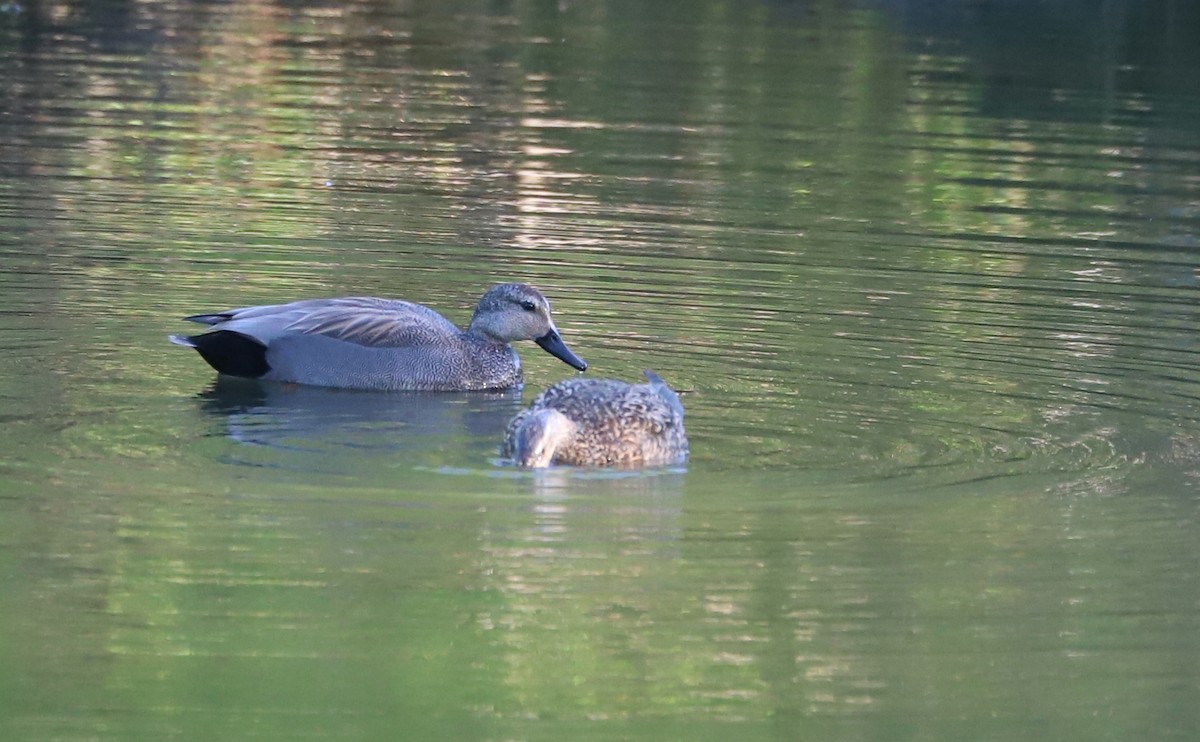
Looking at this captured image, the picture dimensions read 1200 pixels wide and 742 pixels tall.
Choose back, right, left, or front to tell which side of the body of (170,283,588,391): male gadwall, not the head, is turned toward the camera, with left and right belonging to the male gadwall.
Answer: right

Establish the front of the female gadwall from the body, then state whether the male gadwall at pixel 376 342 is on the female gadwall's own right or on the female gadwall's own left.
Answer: on the female gadwall's own right

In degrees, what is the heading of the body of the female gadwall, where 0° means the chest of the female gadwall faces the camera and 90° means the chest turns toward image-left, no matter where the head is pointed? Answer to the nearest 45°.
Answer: approximately 45°

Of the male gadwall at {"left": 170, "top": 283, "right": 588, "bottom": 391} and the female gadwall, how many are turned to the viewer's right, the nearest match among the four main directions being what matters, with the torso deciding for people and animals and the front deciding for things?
1

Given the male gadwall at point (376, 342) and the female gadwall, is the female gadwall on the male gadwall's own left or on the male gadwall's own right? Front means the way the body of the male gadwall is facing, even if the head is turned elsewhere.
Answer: on the male gadwall's own right
